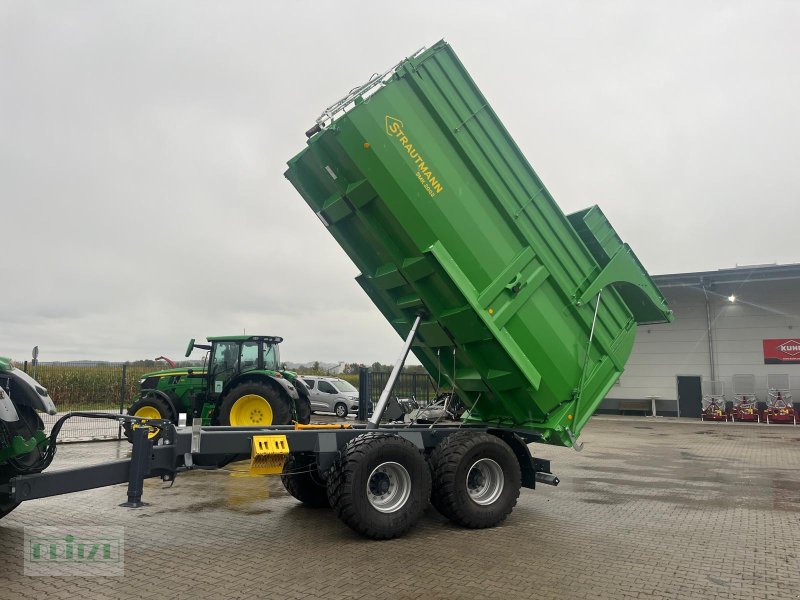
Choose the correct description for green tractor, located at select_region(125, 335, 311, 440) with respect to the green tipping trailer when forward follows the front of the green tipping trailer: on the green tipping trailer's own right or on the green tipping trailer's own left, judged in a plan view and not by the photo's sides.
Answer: on the green tipping trailer's own right

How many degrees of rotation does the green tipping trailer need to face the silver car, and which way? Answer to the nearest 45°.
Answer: approximately 135° to its right

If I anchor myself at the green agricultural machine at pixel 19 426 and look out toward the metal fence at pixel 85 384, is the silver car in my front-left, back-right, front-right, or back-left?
front-right

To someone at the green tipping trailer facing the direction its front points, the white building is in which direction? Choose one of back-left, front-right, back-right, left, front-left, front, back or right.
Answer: back

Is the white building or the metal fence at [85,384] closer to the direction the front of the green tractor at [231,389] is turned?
the metal fence

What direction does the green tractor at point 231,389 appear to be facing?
to the viewer's left

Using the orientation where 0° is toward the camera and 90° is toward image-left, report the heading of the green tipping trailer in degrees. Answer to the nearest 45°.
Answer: approximately 45°

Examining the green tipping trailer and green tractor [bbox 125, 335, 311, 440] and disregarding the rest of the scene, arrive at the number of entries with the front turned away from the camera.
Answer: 0
